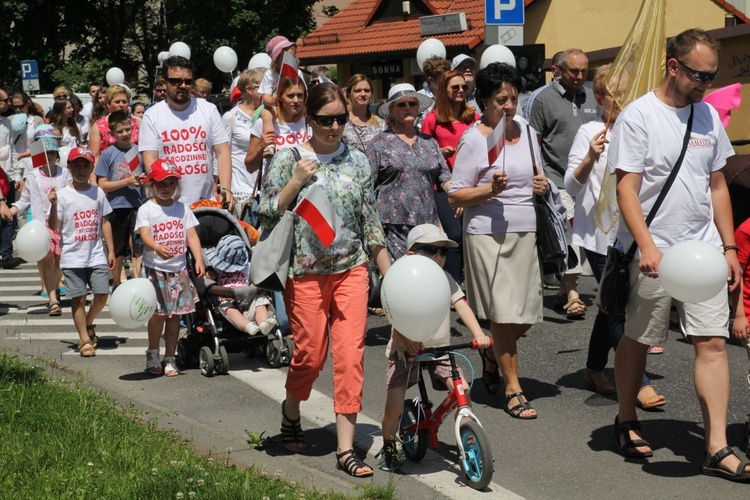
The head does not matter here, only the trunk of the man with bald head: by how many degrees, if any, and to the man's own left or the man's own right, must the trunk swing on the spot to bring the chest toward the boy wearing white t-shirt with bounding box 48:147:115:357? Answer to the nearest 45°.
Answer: approximately 90° to the man's own right

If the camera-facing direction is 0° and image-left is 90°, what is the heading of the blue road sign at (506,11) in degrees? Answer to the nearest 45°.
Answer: approximately 0°

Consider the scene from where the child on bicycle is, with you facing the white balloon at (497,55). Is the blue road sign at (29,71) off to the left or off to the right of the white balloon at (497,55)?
left

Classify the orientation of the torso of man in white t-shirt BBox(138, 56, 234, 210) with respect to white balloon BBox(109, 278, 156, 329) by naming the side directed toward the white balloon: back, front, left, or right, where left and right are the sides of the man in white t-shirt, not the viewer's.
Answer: front

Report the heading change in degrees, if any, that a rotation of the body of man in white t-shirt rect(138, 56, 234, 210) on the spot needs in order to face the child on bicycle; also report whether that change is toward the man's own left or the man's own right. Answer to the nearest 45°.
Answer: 0° — they already face them

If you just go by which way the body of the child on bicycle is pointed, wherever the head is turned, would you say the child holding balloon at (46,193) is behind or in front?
behind

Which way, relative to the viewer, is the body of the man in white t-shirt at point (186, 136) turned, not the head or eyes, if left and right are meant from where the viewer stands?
facing the viewer

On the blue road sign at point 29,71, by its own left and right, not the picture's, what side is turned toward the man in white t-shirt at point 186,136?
front
